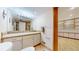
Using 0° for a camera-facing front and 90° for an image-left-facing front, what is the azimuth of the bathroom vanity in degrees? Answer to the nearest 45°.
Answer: approximately 315°
